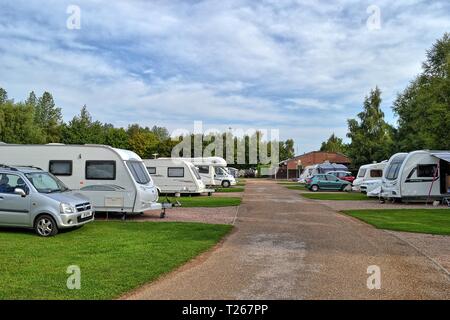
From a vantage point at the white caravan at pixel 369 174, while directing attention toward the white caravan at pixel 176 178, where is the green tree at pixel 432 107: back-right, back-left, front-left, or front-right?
back-right

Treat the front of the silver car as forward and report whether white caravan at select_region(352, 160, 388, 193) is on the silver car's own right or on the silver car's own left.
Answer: on the silver car's own left

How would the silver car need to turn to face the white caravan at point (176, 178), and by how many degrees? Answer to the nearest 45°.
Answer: approximately 90° to its left

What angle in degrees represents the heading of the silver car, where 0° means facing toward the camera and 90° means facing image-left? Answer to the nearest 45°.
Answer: approximately 315°

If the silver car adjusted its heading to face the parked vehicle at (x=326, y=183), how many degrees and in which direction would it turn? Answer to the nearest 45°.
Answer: approximately 90° to its left

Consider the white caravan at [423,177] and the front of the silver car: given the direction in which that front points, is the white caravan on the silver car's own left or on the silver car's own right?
on the silver car's own left

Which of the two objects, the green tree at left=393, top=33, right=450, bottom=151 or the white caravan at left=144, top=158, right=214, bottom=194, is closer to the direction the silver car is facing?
the green tree

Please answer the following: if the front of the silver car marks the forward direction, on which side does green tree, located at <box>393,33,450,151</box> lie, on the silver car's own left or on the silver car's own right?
on the silver car's own left

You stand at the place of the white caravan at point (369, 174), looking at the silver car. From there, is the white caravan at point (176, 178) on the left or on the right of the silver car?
right
